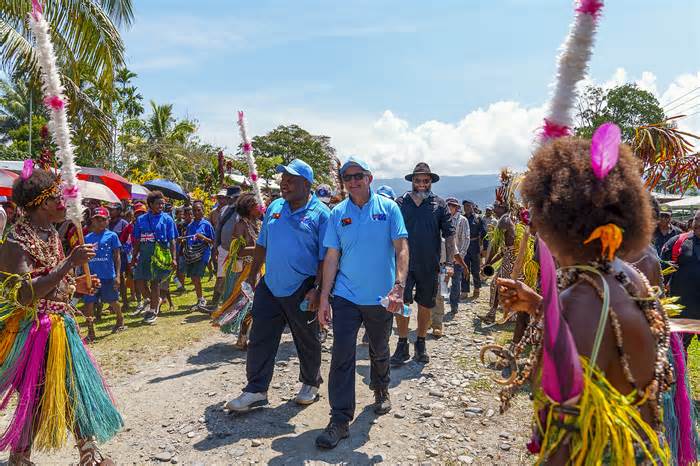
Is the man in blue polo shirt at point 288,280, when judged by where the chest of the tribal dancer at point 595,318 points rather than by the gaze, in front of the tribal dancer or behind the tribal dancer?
in front

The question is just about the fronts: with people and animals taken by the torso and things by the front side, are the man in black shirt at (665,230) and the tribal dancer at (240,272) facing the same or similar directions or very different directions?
very different directions

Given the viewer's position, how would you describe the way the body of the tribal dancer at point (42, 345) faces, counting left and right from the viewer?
facing to the right of the viewer

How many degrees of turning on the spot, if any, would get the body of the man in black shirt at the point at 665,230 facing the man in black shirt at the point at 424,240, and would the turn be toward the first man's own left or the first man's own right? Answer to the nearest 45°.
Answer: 0° — they already face them

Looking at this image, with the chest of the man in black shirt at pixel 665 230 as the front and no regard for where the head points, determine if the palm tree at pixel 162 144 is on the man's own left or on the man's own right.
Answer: on the man's own right
